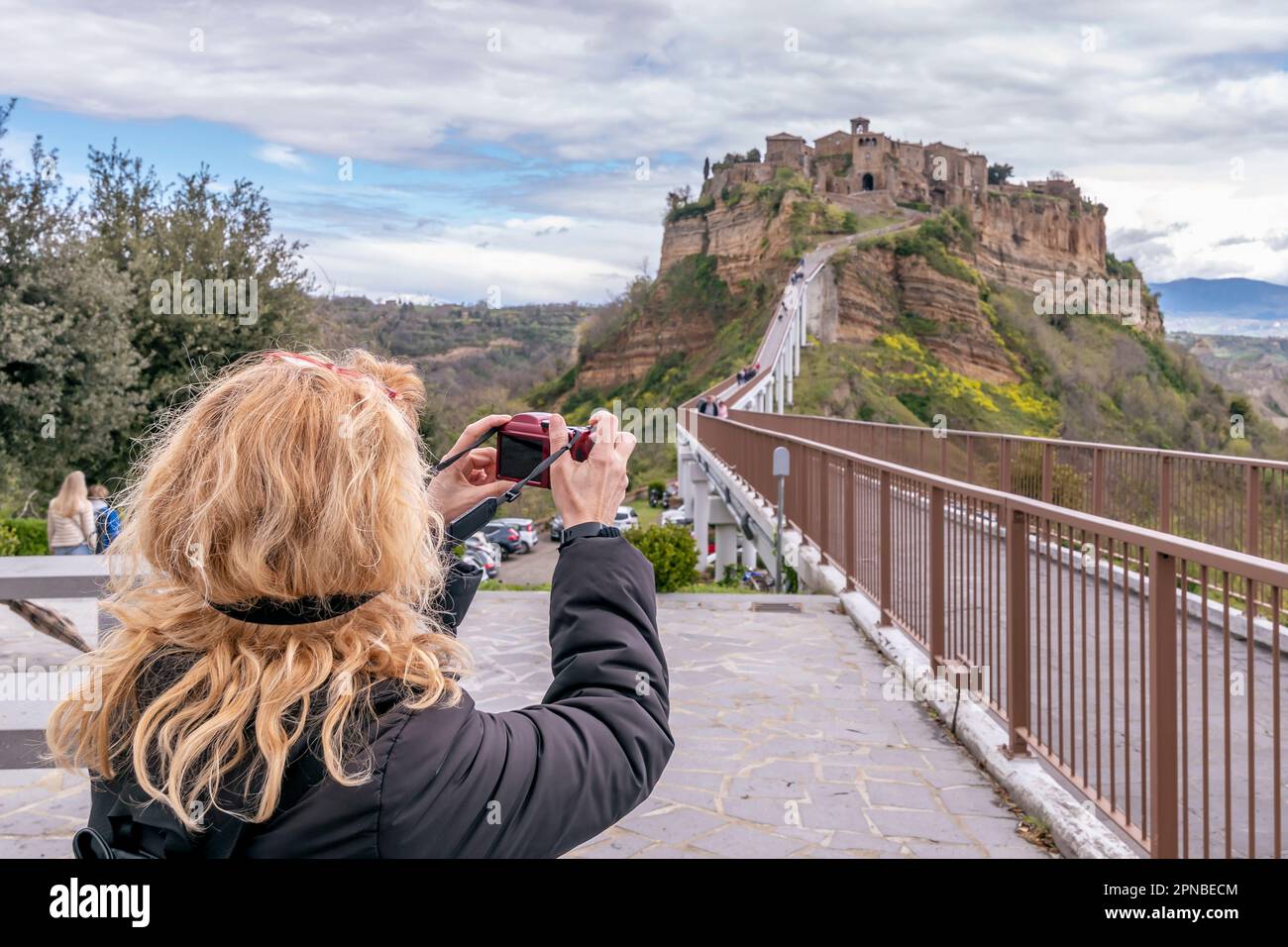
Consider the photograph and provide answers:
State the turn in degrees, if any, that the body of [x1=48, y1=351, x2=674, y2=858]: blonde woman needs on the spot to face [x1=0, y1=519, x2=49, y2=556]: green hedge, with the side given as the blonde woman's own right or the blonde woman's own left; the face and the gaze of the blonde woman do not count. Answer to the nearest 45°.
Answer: approximately 45° to the blonde woman's own left

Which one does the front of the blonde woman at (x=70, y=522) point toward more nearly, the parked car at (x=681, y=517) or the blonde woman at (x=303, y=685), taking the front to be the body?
the parked car

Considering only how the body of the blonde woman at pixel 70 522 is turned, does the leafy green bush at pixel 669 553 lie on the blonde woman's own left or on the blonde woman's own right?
on the blonde woman's own right

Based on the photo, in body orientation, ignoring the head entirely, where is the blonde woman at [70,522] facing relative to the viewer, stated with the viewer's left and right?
facing away from the viewer

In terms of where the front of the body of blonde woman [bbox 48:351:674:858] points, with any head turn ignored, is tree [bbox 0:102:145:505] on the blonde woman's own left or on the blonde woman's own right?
on the blonde woman's own left

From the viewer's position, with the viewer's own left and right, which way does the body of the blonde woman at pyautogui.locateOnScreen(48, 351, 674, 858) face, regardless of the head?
facing away from the viewer and to the right of the viewer

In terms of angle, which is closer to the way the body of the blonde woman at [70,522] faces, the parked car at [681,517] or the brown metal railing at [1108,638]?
the parked car

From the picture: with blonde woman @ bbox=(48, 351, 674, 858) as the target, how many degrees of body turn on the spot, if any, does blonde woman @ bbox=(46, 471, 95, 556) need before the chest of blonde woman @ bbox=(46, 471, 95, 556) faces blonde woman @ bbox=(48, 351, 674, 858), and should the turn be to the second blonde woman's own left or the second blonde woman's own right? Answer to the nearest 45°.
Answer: approximately 180°
